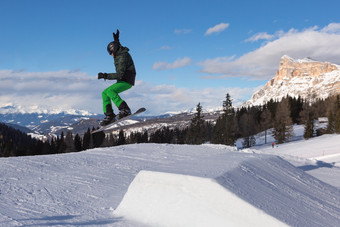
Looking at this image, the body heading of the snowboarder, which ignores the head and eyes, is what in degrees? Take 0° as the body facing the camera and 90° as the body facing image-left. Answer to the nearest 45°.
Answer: approximately 90°
